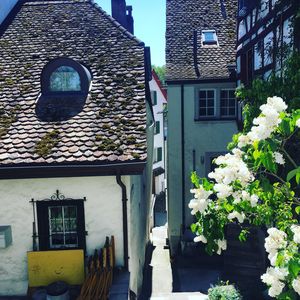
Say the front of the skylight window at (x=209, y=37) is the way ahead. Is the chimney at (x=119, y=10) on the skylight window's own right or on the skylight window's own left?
on the skylight window's own right

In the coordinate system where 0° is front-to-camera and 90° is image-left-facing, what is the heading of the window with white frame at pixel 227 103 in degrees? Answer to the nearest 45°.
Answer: approximately 0°

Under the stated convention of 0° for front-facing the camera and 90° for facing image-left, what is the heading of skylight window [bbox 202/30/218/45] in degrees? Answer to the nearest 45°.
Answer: approximately 0°

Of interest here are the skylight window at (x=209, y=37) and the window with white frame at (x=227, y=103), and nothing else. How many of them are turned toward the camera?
2

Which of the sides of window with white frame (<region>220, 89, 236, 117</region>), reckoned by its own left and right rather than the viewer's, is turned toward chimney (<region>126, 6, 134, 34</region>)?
right

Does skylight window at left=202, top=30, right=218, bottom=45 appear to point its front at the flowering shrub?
yes
